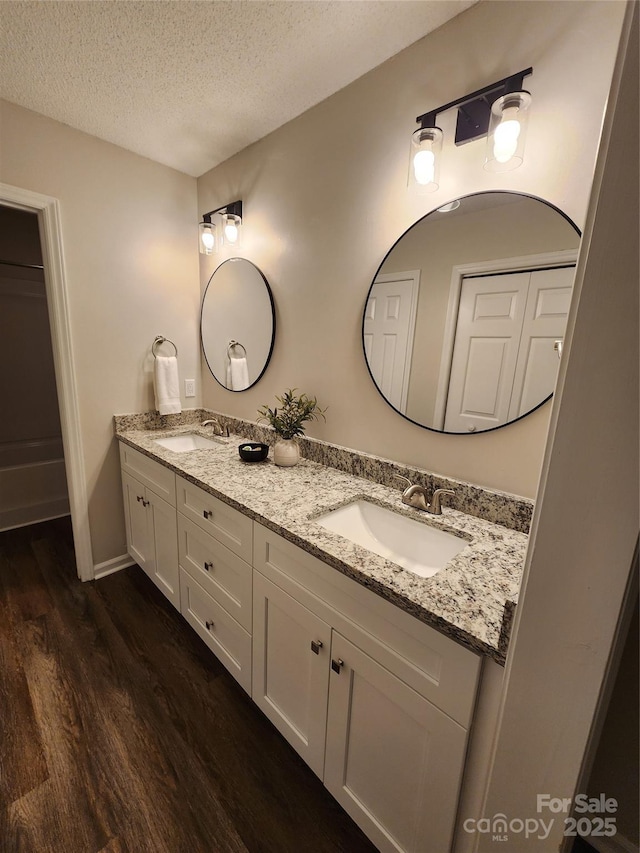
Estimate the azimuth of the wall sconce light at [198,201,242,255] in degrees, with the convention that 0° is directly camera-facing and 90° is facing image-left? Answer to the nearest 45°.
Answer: approximately 45°

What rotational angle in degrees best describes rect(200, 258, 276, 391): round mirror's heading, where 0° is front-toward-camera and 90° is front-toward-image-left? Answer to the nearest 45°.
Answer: approximately 45°

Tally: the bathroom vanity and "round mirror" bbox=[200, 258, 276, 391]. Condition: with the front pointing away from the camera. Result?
0
